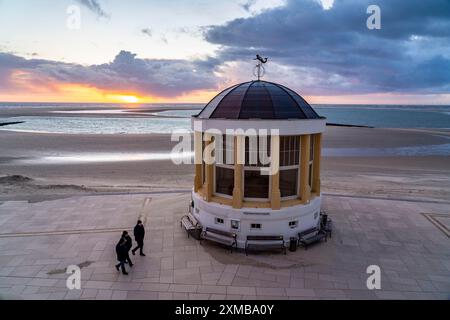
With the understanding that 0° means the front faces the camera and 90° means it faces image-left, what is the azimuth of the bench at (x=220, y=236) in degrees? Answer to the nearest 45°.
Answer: approximately 45°

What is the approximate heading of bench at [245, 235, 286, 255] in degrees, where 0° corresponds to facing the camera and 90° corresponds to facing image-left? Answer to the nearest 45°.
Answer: approximately 0°

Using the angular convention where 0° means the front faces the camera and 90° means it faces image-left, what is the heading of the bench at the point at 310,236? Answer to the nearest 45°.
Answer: approximately 315°

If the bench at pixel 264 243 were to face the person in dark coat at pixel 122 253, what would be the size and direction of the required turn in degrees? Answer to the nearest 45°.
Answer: approximately 45° to its right

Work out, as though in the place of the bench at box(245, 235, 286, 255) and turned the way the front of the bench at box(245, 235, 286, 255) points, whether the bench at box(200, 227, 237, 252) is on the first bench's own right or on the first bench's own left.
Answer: on the first bench's own right

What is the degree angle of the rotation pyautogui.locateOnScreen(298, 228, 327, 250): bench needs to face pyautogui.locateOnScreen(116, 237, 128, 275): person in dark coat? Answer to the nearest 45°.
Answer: approximately 90° to its right

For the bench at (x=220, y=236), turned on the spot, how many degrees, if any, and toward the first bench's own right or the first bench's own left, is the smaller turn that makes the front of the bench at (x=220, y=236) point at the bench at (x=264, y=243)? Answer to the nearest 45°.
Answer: approximately 135° to the first bench's own left

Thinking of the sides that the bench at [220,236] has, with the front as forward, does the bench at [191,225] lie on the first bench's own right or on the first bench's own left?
on the first bench's own right

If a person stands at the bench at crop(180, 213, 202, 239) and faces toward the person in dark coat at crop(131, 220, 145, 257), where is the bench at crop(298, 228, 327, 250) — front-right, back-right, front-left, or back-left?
back-left

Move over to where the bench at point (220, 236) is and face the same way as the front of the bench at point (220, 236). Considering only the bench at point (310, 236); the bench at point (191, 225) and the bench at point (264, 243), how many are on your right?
1
